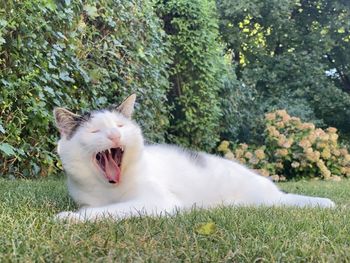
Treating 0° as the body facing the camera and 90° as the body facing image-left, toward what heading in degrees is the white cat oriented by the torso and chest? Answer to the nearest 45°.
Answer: approximately 45°

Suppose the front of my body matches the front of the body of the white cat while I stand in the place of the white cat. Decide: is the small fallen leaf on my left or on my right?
on my left

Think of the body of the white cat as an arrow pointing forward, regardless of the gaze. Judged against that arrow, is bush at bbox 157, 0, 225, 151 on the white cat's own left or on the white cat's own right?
on the white cat's own right

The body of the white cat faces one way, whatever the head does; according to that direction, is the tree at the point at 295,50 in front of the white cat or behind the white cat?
behind

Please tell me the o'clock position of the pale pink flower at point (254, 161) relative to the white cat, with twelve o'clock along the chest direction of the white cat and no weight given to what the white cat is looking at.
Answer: The pale pink flower is roughly at 5 o'clock from the white cat.

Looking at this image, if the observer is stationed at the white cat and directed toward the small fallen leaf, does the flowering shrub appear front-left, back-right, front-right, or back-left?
back-left
